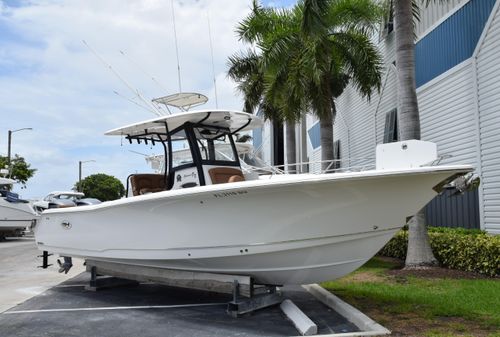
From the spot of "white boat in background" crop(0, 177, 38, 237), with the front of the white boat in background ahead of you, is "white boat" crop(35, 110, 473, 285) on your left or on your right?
on your left

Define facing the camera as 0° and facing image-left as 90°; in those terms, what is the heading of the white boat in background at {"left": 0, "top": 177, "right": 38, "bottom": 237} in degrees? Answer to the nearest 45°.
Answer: approximately 90°
